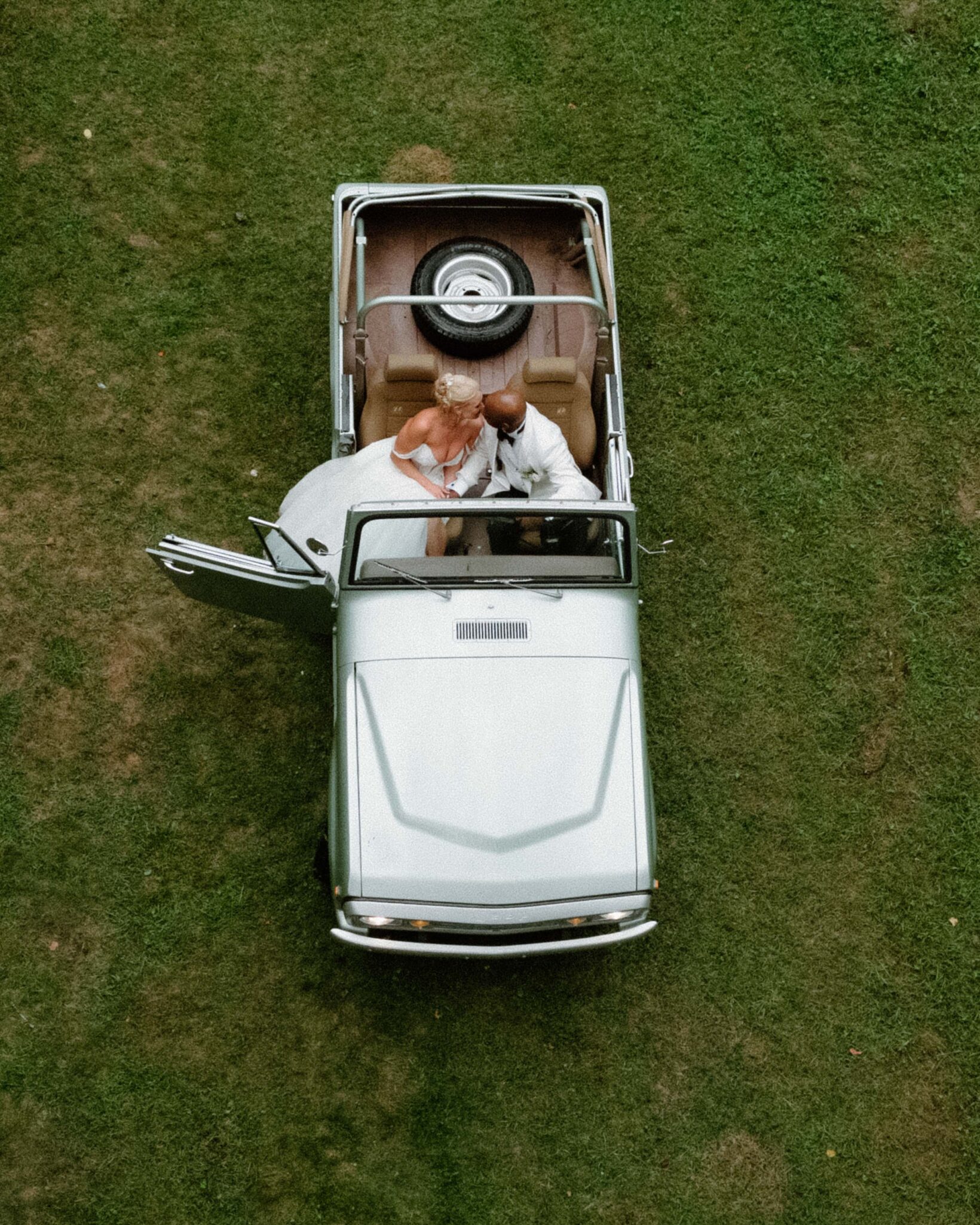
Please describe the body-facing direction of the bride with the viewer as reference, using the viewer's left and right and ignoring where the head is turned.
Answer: facing the viewer and to the right of the viewer

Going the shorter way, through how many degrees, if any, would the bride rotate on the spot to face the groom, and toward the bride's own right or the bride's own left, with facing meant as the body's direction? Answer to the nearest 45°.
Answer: approximately 45° to the bride's own left

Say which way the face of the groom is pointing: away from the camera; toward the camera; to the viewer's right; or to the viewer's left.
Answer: to the viewer's left

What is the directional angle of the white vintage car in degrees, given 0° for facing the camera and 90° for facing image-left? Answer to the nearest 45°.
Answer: approximately 0°

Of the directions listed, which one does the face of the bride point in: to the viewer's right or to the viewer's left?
to the viewer's right
